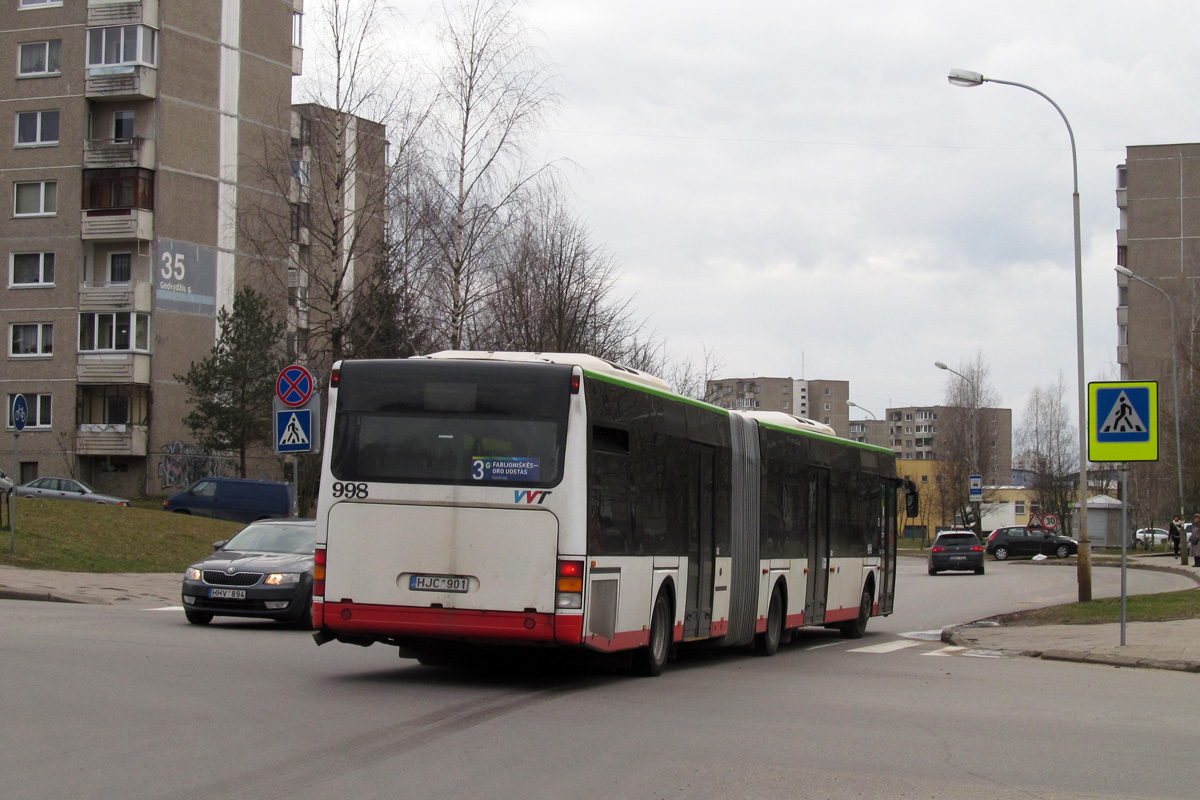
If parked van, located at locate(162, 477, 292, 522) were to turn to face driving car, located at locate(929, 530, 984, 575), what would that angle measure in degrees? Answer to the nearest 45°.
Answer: approximately 180°

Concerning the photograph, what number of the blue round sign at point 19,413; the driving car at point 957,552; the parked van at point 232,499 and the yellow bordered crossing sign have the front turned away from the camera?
1

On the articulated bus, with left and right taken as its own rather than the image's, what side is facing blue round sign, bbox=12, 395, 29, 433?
left

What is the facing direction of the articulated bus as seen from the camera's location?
facing away from the viewer and to the right of the viewer

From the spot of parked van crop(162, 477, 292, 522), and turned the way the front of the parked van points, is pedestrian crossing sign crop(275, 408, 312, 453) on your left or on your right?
on your left

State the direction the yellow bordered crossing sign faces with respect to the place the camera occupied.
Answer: facing the viewer

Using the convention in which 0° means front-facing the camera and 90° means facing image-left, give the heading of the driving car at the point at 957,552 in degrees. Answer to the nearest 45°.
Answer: approximately 180°

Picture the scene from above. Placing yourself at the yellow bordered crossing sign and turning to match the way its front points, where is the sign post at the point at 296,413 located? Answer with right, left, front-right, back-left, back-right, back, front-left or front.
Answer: right

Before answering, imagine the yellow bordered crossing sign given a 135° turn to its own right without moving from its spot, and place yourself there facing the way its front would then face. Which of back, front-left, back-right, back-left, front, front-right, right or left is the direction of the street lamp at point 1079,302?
front-right

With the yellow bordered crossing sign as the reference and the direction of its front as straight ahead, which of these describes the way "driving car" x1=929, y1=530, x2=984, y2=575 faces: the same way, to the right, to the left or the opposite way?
the opposite way

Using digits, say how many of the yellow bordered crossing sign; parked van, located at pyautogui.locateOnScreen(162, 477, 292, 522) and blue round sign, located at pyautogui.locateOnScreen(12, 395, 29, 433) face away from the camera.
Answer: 0

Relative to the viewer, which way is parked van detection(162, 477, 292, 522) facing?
to the viewer's left

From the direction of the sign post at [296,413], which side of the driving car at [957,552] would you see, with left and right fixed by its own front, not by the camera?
back

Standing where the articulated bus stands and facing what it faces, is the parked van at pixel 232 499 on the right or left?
on its left
